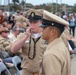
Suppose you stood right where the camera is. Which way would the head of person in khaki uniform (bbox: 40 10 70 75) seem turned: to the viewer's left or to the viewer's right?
to the viewer's left

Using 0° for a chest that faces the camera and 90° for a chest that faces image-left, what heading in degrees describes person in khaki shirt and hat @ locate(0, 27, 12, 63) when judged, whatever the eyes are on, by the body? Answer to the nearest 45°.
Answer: approximately 270°

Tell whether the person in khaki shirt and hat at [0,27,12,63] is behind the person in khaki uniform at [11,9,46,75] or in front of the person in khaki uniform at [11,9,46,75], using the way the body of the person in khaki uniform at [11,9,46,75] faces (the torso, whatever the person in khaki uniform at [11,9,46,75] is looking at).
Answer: behind

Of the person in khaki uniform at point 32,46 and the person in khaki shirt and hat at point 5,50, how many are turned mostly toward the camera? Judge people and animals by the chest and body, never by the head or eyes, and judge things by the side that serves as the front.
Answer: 1

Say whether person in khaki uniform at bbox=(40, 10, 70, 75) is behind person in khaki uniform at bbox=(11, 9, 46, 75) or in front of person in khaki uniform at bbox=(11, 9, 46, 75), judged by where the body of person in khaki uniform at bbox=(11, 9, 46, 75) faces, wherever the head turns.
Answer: in front
